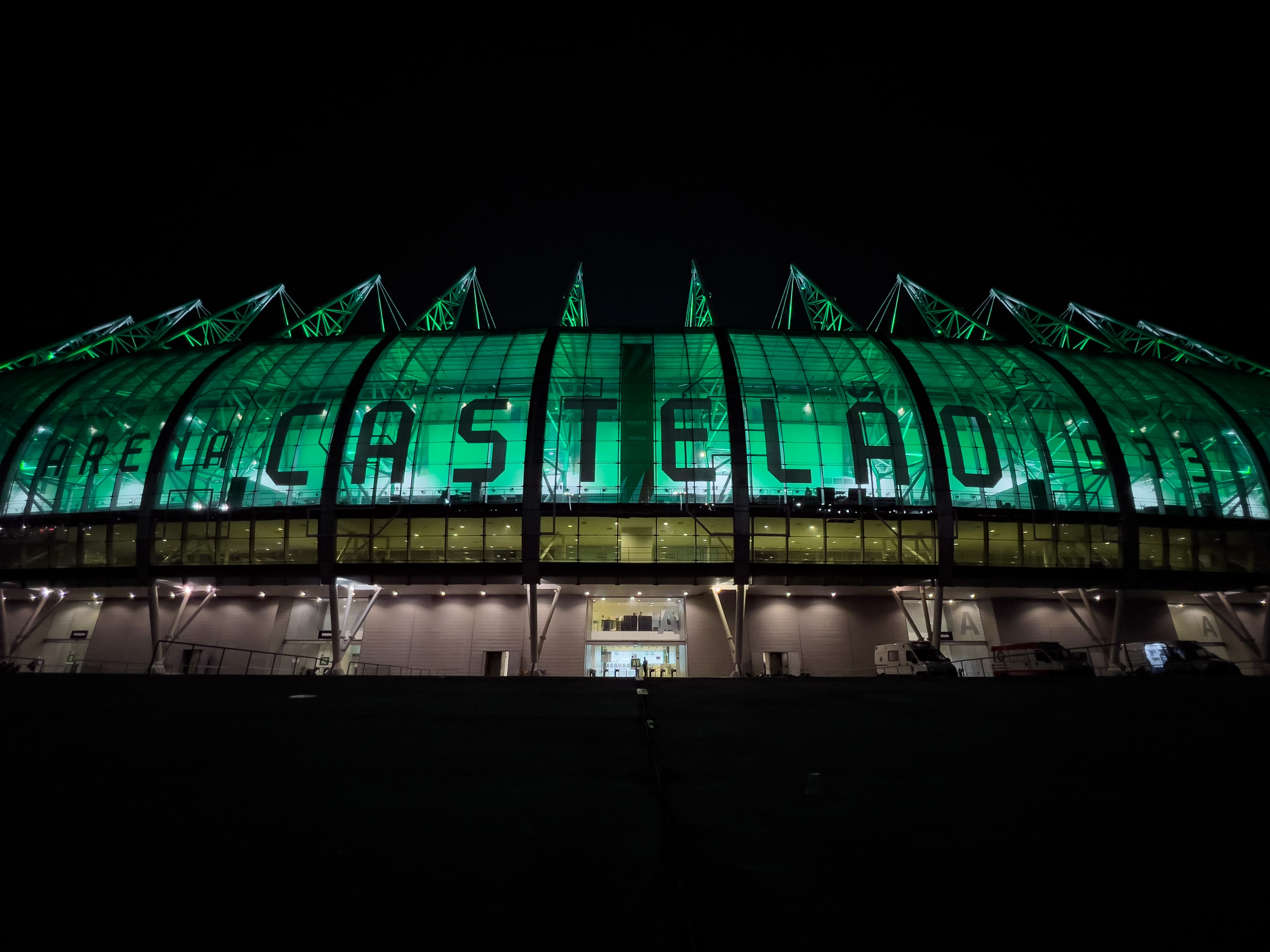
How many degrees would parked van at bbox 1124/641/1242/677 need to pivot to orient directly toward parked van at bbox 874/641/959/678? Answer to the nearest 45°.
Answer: approximately 180°

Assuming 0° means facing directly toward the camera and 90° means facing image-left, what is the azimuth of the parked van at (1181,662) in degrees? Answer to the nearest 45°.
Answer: approximately 270°

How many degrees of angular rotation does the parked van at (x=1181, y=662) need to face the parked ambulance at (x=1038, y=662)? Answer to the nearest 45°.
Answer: approximately 180°
